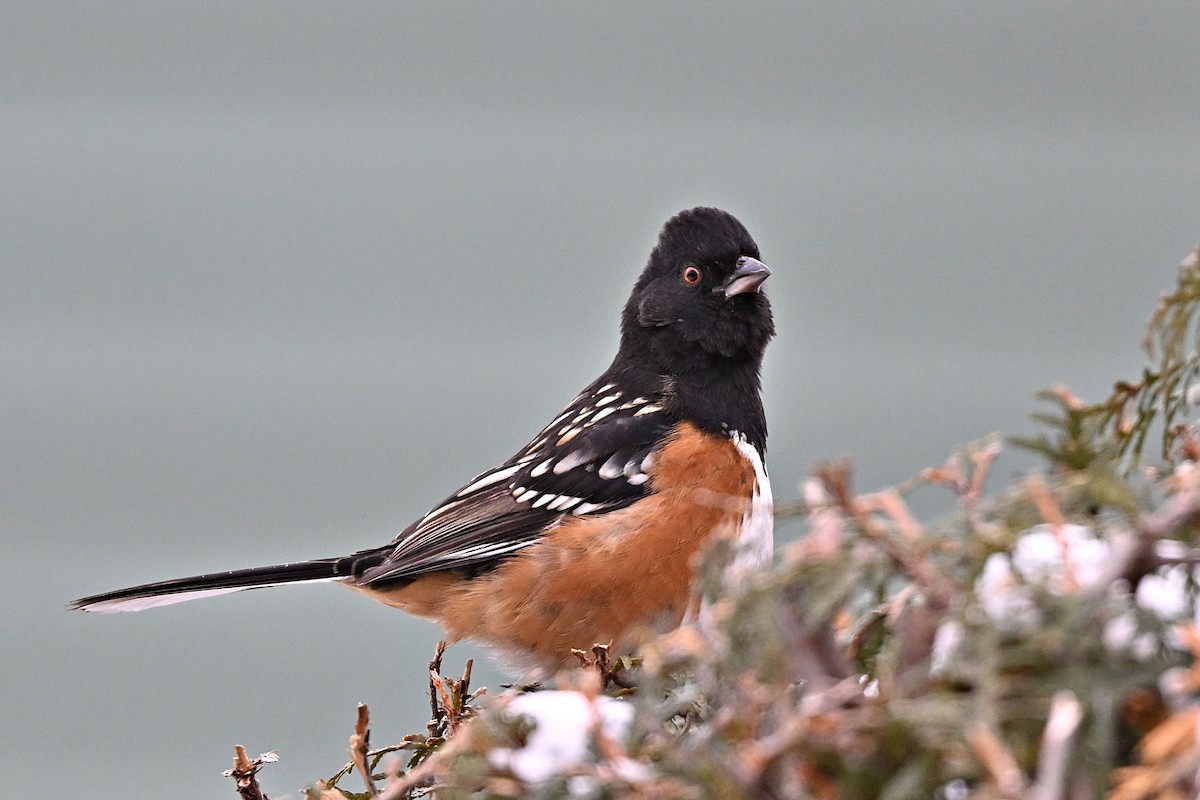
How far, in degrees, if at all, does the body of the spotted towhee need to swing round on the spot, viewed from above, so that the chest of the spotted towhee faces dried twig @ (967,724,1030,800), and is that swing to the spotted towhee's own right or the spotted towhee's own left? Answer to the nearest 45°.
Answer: approximately 90° to the spotted towhee's own right

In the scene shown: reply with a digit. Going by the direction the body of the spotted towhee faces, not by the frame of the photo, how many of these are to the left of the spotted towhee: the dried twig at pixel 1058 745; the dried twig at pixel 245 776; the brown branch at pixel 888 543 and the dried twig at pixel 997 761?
0

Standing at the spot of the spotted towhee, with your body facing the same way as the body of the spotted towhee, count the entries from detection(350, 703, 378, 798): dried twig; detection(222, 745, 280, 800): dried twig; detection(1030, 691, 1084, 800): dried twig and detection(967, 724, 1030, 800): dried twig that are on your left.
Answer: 0

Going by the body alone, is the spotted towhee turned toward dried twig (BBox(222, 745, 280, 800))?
no

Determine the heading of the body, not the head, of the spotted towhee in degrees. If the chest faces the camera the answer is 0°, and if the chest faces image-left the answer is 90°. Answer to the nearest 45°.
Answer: approximately 270°

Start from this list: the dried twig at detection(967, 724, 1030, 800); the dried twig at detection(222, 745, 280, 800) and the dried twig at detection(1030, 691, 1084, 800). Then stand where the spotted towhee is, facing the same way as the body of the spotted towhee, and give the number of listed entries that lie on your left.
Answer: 0

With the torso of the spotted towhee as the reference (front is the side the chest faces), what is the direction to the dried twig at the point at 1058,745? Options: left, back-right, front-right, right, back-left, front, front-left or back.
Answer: right

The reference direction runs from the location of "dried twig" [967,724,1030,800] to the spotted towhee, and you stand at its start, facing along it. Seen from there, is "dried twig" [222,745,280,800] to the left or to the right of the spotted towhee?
left

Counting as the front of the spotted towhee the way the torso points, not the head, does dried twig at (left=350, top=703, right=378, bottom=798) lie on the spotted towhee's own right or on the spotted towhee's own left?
on the spotted towhee's own right

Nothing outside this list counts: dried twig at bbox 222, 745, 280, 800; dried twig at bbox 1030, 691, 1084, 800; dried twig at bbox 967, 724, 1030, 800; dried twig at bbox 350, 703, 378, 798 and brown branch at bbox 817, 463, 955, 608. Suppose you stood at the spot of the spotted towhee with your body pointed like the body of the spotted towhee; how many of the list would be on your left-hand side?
0
